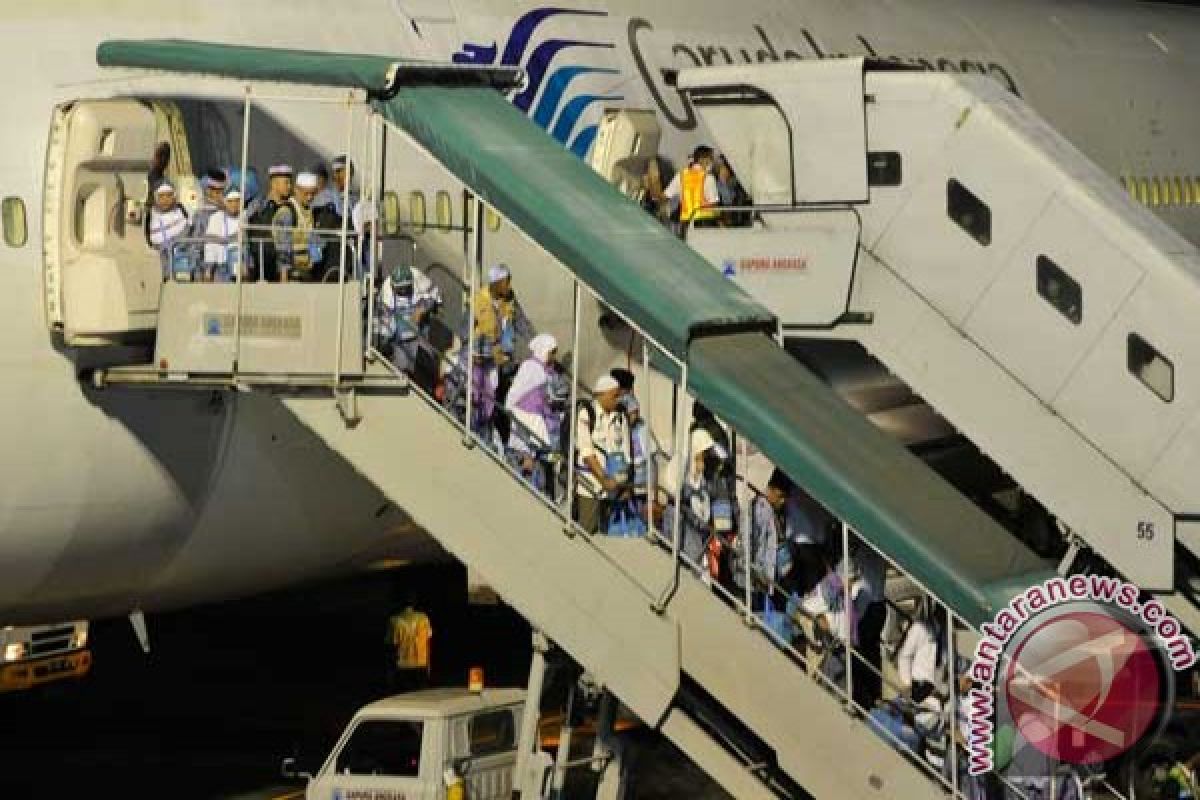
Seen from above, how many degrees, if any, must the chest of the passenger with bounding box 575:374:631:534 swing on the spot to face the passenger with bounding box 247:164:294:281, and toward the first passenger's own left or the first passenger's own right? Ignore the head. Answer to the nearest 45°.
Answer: approximately 135° to the first passenger's own right

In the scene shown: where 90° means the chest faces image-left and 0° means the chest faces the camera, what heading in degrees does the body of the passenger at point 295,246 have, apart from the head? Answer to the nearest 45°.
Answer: approximately 315°

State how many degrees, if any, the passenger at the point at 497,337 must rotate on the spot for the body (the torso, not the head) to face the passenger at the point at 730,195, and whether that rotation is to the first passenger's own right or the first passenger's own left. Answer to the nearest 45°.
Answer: approximately 90° to the first passenger's own left

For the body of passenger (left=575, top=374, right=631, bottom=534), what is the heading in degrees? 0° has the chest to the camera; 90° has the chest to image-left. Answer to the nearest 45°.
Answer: approximately 315°
